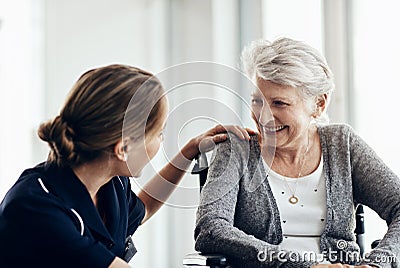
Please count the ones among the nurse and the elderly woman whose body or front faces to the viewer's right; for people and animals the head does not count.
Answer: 1

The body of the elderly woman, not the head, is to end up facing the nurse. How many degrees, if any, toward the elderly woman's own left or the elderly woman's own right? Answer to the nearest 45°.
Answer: approximately 45° to the elderly woman's own right

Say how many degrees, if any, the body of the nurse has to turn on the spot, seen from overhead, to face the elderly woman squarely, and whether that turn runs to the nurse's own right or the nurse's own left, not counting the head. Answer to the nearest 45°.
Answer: approximately 45° to the nurse's own left

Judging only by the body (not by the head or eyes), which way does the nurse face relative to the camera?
to the viewer's right

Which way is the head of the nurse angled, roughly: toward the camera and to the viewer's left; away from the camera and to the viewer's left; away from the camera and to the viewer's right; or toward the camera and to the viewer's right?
away from the camera and to the viewer's right

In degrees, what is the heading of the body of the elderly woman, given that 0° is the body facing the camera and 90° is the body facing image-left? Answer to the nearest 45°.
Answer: approximately 0°

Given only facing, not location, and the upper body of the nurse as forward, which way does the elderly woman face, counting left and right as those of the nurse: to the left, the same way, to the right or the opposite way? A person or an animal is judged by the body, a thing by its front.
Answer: to the right
